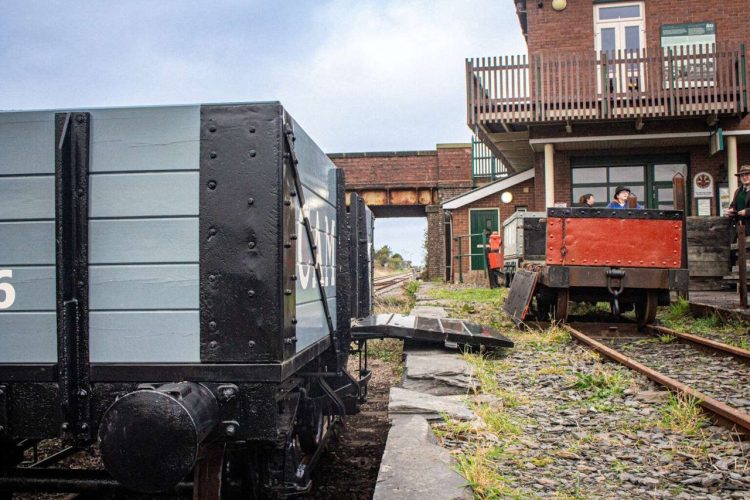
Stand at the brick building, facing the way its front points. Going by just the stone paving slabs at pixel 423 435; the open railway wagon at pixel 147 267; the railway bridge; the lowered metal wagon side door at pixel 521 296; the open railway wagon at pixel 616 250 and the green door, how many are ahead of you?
4

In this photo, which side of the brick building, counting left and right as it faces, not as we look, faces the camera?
front

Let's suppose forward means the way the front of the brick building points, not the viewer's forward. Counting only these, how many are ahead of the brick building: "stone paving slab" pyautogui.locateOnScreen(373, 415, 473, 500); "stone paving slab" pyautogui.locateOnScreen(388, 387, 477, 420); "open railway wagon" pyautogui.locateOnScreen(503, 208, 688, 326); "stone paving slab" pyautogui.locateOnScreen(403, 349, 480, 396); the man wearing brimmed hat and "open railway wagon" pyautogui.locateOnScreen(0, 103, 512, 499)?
6

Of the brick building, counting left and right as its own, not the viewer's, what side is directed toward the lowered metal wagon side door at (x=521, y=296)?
front

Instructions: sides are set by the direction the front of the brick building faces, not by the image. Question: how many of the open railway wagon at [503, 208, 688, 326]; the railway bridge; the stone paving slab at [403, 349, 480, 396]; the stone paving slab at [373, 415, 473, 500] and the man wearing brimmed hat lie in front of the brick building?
4

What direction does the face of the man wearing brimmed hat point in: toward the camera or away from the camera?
toward the camera

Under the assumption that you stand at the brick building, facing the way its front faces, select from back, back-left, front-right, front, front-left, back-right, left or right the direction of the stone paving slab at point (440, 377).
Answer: front

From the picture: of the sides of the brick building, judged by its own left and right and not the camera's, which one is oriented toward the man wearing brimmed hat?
front

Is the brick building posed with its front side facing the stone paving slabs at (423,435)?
yes

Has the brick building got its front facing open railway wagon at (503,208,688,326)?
yes

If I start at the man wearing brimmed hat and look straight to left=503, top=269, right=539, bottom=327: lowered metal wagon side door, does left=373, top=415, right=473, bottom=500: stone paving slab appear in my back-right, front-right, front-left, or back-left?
front-left

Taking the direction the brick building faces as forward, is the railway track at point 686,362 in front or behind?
in front

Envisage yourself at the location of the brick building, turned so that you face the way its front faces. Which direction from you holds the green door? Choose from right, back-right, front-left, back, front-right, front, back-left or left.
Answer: back-right
